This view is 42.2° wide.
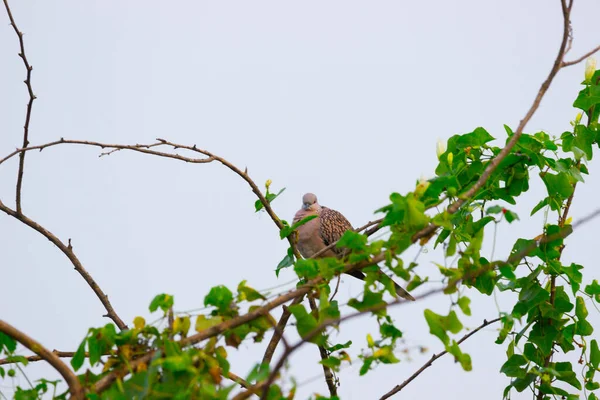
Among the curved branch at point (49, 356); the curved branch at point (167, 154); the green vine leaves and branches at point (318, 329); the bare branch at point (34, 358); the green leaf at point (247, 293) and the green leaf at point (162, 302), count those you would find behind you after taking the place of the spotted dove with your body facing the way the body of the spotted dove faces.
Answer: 0

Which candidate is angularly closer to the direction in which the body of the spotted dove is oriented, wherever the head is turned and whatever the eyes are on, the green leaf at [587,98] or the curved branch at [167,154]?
the curved branch

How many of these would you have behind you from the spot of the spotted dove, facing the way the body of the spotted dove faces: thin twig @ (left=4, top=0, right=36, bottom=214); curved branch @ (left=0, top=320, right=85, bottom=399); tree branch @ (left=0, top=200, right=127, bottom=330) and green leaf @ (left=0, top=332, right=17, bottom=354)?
0

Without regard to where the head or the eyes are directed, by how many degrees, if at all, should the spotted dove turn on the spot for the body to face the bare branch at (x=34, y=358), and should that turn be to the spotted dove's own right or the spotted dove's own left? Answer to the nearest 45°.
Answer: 0° — it already faces it

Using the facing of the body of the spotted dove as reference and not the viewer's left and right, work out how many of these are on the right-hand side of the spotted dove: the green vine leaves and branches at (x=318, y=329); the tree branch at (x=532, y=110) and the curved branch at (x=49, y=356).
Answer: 0

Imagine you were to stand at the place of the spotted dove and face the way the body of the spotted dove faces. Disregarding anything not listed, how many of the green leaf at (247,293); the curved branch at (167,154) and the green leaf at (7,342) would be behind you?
0

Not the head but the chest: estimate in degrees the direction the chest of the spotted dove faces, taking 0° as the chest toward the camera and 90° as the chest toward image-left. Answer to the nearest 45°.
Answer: approximately 45°

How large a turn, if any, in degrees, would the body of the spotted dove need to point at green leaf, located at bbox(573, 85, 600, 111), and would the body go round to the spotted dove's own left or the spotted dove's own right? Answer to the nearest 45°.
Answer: approximately 90° to the spotted dove's own left

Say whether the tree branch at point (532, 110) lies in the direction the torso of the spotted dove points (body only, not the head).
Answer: no

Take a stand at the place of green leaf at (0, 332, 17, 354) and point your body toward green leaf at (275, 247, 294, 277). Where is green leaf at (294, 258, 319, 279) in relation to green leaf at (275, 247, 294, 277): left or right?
right

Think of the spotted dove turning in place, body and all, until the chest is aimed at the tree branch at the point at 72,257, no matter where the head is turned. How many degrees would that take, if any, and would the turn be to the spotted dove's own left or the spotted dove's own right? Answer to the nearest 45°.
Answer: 0° — it already faces it
